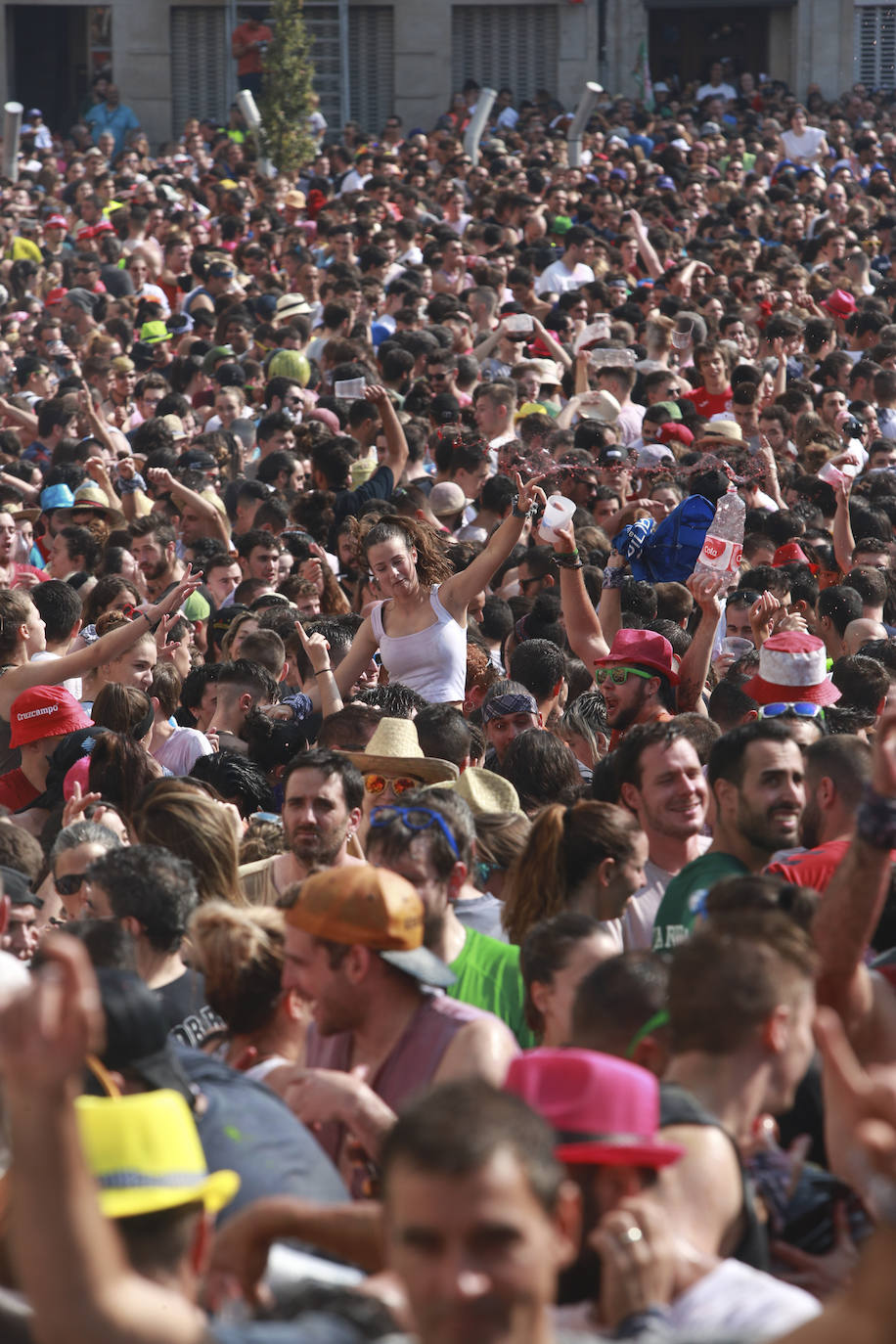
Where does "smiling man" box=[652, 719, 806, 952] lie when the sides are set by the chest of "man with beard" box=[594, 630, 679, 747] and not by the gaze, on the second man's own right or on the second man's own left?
on the second man's own left

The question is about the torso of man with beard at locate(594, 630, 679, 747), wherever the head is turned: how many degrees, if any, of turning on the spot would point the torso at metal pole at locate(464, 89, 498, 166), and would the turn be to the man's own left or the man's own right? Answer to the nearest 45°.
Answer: approximately 135° to the man's own right

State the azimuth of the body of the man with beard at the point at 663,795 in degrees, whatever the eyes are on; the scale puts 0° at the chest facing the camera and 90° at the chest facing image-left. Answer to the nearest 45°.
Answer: approximately 315°

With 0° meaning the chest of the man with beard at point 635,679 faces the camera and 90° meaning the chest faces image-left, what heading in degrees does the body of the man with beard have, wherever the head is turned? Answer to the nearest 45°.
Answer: approximately 45°

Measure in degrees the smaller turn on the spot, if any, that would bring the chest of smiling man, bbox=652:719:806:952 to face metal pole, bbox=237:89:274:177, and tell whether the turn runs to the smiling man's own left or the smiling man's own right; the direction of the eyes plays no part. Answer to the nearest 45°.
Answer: approximately 135° to the smiling man's own left

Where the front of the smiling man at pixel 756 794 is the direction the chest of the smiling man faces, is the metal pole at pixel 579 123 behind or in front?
behind

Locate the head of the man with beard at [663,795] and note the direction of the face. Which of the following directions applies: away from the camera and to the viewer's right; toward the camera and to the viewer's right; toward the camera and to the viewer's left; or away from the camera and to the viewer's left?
toward the camera and to the viewer's right

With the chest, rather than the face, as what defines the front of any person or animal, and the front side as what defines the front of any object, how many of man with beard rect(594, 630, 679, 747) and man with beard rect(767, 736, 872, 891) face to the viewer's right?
0

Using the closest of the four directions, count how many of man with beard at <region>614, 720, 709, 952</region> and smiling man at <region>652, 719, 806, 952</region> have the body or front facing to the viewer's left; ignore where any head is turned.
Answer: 0
